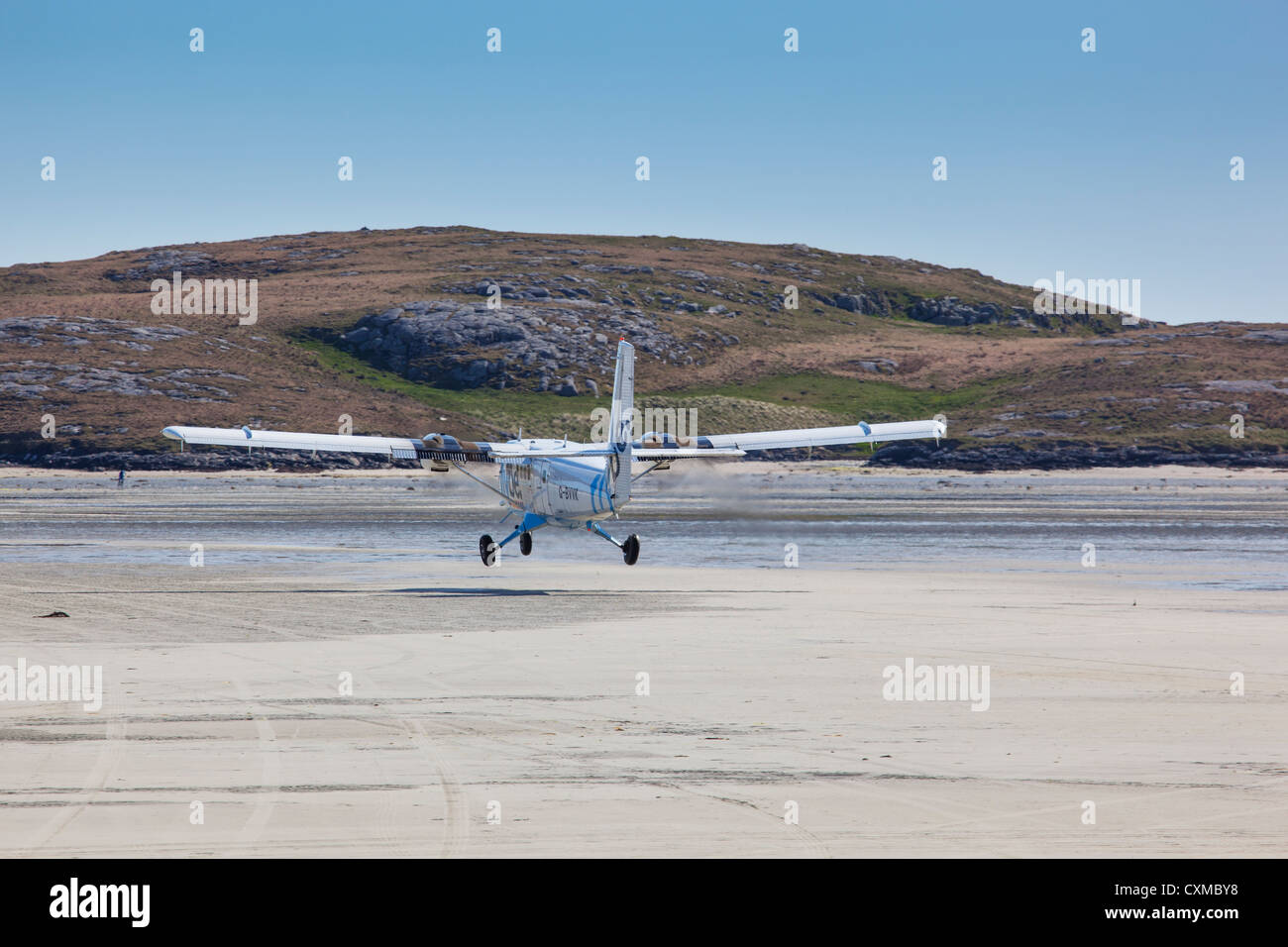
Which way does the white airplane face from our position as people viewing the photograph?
facing away from the viewer
